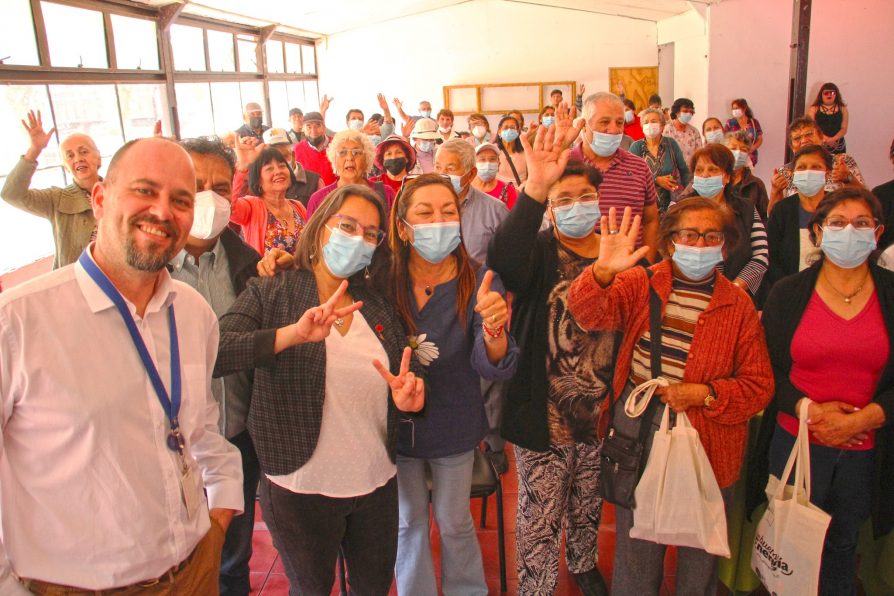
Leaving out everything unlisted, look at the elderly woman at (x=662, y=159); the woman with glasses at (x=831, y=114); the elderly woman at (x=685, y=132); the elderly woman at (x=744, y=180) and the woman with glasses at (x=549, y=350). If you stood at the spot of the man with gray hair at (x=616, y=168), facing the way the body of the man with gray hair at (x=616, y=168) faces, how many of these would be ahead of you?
1

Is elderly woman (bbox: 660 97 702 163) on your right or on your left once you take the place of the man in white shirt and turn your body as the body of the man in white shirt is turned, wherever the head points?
on your left

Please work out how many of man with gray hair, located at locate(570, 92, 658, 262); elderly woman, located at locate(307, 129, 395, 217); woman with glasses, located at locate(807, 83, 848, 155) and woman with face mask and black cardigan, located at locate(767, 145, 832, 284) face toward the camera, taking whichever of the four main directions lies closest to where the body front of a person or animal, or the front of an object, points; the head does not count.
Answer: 4

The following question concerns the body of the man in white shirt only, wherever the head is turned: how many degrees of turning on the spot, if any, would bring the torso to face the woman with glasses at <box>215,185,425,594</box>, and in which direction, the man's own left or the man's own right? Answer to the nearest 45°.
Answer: approximately 90° to the man's own left

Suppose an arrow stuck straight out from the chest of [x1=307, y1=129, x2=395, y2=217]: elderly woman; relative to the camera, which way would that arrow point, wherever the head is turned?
toward the camera

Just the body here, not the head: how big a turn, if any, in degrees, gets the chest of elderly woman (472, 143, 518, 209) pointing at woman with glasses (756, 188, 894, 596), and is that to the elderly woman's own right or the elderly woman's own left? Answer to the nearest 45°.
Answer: approximately 45° to the elderly woman's own left

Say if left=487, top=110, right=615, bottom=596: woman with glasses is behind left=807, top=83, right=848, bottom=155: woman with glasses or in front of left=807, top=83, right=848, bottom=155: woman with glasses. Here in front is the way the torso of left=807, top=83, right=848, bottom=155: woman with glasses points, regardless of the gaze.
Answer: in front

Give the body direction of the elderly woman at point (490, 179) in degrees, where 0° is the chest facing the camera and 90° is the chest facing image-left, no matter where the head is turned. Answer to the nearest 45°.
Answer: approximately 0°

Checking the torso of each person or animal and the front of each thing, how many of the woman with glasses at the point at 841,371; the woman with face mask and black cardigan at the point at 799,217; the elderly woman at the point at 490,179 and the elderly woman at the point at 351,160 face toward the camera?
4

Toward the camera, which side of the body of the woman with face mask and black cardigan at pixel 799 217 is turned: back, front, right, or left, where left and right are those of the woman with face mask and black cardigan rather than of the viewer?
front

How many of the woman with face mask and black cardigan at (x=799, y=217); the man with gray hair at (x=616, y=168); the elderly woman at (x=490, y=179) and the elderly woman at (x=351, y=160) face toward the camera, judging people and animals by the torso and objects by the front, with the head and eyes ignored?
4

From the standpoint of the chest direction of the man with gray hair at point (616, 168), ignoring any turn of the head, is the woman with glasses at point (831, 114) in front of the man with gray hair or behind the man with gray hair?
behind

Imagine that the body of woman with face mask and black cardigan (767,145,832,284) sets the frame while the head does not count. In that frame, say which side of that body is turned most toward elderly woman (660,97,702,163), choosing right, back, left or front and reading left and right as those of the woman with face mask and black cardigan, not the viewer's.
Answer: back

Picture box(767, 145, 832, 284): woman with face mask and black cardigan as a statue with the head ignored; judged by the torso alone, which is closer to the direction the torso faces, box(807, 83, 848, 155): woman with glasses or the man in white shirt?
the man in white shirt
